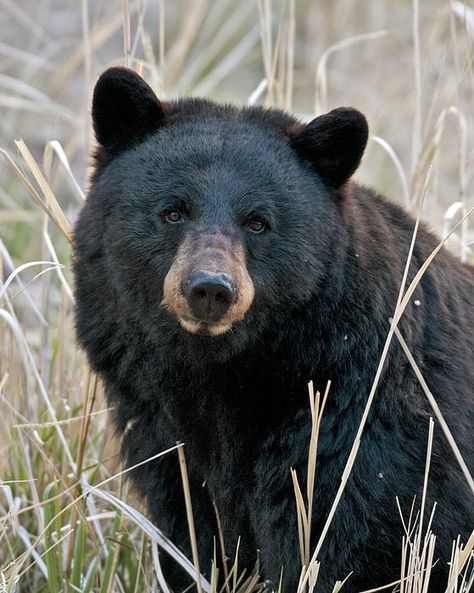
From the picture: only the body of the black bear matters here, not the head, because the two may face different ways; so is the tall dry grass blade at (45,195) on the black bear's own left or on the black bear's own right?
on the black bear's own right

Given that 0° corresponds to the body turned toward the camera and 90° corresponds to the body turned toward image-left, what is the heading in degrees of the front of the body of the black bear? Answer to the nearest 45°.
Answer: approximately 45°
